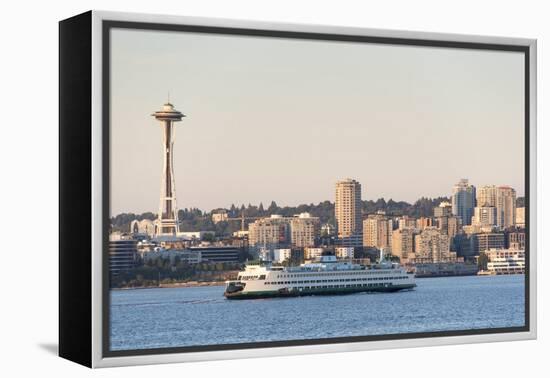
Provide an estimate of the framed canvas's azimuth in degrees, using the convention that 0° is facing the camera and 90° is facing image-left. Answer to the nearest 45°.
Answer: approximately 315°
